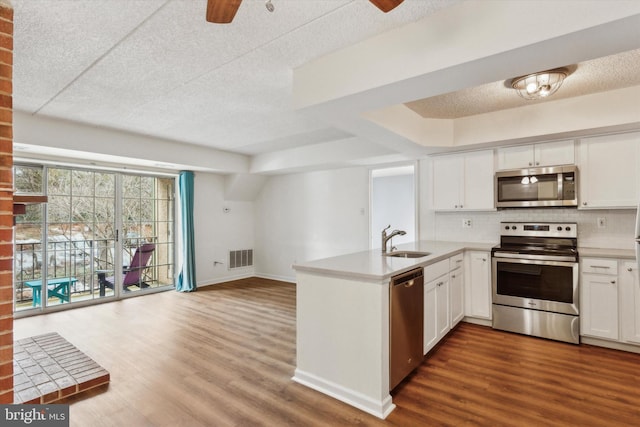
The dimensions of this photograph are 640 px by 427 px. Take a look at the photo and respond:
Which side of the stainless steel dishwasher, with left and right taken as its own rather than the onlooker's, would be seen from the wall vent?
back

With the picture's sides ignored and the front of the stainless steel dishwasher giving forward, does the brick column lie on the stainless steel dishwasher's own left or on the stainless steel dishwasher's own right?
on the stainless steel dishwasher's own right

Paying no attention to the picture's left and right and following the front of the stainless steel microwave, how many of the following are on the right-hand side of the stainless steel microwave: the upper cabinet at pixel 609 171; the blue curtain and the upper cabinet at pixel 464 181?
2

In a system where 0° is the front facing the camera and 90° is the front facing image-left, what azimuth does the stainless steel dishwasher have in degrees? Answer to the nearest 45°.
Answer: approximately 315°

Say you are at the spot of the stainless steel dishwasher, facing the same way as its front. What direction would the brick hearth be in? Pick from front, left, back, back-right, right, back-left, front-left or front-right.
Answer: back-right

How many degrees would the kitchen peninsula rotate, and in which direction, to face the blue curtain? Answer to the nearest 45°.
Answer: approximately 180°

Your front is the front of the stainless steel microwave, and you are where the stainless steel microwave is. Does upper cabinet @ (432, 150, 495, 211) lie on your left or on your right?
on your right

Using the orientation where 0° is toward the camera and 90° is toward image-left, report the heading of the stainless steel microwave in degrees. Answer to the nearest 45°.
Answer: approximately 0°

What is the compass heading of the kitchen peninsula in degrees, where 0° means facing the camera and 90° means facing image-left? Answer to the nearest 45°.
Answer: approximately 315°
